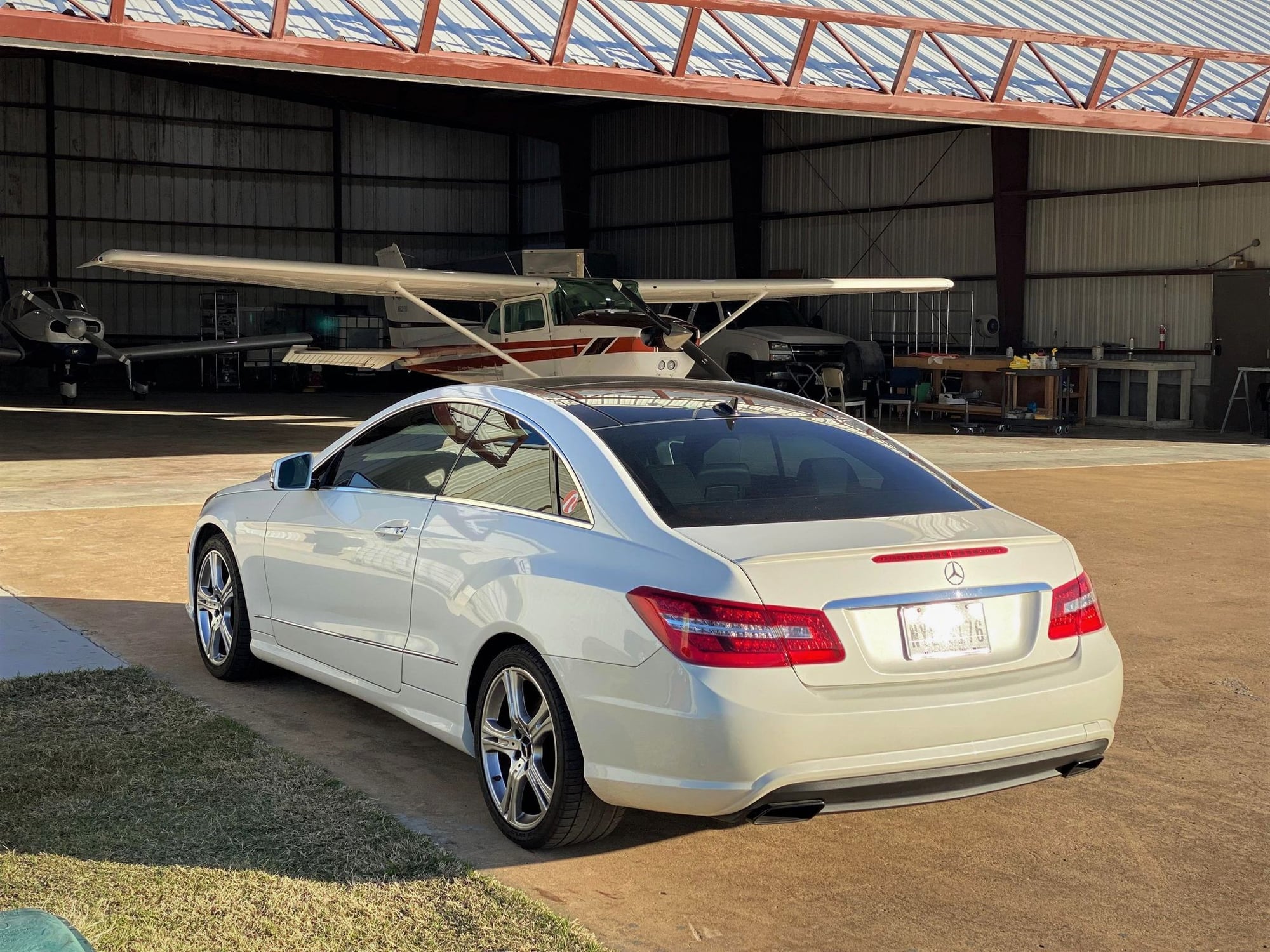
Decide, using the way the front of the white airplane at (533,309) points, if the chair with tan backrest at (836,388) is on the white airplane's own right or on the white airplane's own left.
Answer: on the white airplane's own left

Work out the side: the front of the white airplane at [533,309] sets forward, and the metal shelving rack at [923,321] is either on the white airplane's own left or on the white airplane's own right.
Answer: on the white airplane's own left

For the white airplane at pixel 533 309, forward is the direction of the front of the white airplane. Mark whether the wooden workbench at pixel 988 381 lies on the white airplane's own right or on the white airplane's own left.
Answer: on the white airplane's own left

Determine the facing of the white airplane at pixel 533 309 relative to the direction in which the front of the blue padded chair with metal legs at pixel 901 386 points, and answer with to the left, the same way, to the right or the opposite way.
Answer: to the left

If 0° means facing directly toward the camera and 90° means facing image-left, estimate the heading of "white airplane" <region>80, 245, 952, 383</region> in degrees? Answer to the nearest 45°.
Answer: approximately 315°

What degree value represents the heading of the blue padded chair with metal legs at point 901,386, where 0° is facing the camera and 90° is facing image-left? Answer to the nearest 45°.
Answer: approximately 45°

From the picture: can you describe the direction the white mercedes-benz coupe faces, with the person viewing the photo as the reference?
facing away from the viewer and to the left of the viewer

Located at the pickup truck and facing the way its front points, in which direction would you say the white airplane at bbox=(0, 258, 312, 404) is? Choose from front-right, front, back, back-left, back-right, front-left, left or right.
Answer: back-right

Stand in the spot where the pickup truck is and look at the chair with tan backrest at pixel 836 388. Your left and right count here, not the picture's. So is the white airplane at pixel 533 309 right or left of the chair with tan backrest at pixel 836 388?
right
